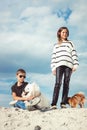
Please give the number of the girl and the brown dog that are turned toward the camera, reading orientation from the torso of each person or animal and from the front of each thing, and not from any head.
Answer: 1

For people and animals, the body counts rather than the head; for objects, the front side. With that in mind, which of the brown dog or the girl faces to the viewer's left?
the brown dog

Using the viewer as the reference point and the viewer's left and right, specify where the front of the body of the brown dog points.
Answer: facing to the left of the viewer

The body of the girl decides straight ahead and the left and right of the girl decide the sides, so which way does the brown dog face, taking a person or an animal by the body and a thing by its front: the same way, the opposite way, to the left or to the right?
to the right

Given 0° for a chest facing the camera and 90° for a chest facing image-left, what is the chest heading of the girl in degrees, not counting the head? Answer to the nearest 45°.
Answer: approximately 0°
